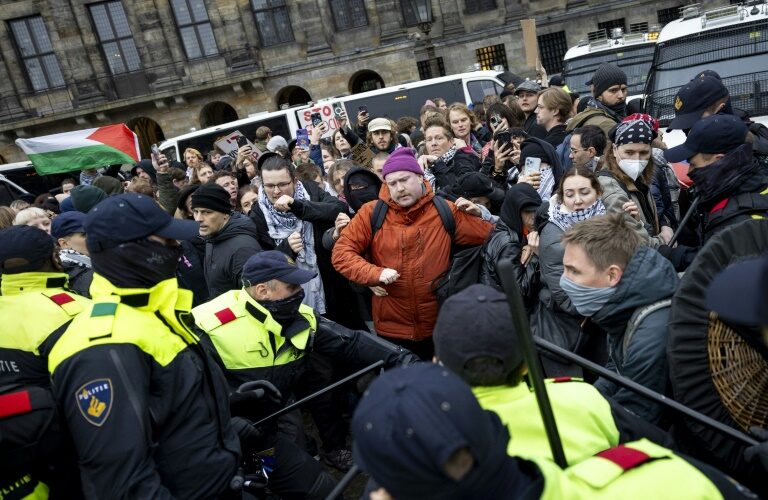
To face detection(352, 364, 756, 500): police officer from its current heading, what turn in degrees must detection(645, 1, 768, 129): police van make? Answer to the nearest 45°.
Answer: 0° — it already faces them

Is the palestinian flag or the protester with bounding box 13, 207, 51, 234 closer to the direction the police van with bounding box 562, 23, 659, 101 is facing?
the protester

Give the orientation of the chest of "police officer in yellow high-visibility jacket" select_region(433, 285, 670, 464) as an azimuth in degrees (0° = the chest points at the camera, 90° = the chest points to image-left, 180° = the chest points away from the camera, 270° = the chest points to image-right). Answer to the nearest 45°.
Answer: approximately 180°

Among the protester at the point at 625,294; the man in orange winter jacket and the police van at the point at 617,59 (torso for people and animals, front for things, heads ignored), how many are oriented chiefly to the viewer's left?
1

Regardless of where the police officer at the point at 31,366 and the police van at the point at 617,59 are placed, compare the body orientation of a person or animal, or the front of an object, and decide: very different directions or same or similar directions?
very different directions

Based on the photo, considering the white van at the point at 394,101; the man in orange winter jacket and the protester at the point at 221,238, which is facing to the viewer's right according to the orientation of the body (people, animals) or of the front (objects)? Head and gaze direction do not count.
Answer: the white van

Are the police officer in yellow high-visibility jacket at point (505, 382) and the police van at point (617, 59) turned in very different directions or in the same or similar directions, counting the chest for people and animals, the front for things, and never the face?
very different directions

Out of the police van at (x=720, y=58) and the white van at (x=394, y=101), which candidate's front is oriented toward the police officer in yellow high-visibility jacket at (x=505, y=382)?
the police van

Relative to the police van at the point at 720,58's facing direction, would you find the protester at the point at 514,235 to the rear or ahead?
ahead

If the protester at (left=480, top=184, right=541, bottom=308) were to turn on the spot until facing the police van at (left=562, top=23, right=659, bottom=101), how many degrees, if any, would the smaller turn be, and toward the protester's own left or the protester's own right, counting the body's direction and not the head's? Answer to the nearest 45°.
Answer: approximately 135° to the protester's own left

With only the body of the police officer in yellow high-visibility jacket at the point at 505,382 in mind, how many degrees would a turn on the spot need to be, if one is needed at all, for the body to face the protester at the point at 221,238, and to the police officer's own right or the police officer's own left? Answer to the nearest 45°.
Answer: approximately 45° to the police officer's own left

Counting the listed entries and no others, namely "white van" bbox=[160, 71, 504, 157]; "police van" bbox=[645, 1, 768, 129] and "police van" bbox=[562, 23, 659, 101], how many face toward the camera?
2
